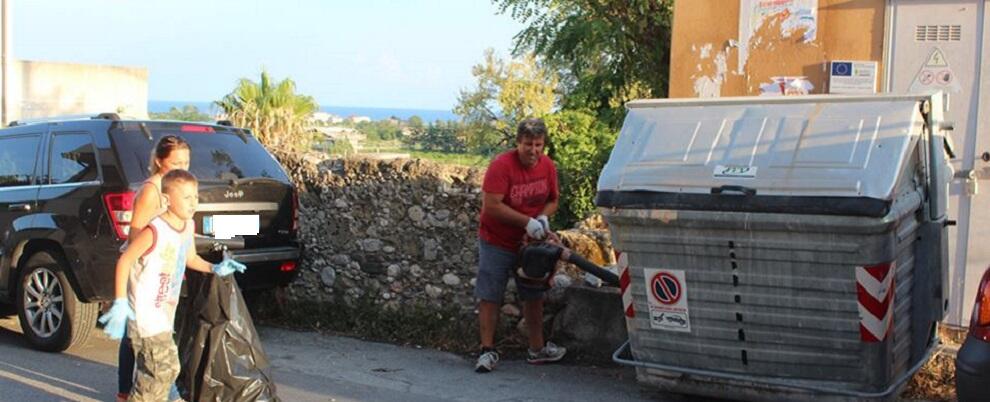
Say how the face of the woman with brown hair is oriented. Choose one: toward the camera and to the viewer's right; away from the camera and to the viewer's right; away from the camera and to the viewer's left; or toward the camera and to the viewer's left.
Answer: toward the camera and to the viewer's right

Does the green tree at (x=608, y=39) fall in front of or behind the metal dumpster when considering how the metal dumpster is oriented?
behind

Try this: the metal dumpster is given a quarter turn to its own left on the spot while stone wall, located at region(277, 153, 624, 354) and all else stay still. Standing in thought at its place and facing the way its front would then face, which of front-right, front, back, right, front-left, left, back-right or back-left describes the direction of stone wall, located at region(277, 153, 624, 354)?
back-left

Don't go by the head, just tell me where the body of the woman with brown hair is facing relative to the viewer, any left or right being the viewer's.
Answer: facing the viewer and to the right of the viewer

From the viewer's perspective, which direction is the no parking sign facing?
toward the camera

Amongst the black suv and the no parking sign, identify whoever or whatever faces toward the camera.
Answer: the no parking sign

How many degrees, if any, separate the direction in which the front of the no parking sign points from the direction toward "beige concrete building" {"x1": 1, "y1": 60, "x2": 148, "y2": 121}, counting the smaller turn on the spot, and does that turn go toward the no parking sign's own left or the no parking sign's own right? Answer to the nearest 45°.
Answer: approximately 135° to the no parking sign's own right

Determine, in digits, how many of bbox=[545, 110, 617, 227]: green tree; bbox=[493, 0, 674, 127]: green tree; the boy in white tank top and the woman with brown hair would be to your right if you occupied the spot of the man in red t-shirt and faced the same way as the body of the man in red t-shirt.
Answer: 2

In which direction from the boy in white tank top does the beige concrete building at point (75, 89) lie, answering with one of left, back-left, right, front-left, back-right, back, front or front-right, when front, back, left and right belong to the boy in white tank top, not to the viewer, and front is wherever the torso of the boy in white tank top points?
back-left

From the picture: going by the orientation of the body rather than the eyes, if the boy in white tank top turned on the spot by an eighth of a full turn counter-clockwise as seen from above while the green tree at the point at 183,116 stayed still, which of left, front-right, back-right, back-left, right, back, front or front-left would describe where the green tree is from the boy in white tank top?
left

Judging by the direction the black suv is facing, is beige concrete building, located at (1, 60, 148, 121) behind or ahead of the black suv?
ahead

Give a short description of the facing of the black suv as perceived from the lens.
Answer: facing away from the viewer and to the left of the viewer

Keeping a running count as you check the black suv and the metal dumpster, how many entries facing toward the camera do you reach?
1

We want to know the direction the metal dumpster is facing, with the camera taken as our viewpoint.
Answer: facing the viewer

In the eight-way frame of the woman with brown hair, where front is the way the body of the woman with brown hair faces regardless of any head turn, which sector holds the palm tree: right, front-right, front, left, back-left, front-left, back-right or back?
back-left

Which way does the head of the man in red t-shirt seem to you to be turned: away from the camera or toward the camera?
toward the camera

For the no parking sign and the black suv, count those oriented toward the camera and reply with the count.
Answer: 1
